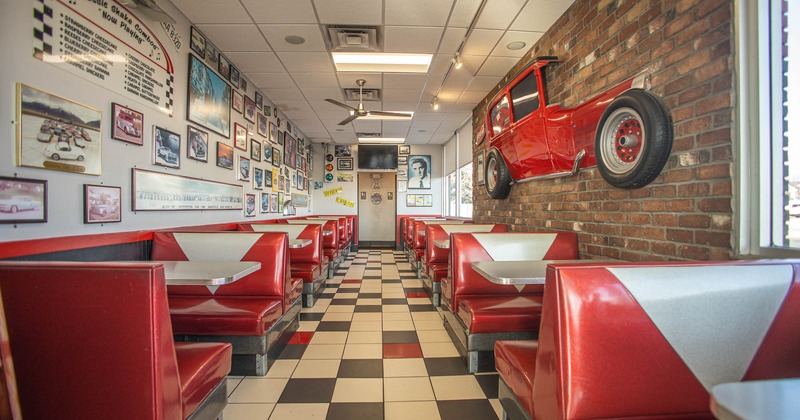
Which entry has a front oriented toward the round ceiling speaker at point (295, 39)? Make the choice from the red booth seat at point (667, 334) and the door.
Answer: the door

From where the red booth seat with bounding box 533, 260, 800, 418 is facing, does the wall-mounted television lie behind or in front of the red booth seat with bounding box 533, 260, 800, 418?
behind

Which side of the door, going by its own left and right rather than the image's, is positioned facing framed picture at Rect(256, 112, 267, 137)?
front

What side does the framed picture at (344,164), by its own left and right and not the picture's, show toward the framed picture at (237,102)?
front

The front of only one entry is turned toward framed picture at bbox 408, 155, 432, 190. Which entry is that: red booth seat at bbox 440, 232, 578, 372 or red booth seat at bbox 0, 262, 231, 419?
red booth seat at bbox 0, 262, 231, 419

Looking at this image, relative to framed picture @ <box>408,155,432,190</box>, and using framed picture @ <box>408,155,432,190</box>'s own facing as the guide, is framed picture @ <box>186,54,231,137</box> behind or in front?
in front

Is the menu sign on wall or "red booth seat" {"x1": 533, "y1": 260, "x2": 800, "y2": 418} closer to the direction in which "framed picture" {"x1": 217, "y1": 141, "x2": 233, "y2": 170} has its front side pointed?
the red booth seat

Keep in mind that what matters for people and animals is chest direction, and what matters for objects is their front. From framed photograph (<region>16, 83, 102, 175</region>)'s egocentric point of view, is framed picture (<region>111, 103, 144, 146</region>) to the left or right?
on its left

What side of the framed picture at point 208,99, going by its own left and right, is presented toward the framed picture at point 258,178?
left

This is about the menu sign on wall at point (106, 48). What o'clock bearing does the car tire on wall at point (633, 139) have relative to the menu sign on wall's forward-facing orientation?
The car tire on wall is roughly at 12 o'clock from the menu sign on wall.

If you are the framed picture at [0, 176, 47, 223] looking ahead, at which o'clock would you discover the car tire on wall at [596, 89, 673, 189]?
The car tire on wall is roughly at 12 o'clock from the framed picture.

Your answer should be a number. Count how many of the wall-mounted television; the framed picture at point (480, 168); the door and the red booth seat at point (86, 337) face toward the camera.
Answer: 2

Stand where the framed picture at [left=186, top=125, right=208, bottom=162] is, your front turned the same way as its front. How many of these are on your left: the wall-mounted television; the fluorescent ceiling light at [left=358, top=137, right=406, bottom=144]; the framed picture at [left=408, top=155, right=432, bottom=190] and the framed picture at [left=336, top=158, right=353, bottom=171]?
4

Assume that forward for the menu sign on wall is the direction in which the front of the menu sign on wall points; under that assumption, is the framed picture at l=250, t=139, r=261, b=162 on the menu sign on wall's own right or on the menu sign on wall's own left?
on the menu sign on wall's own left

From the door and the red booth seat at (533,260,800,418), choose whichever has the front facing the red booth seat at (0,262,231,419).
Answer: the door
